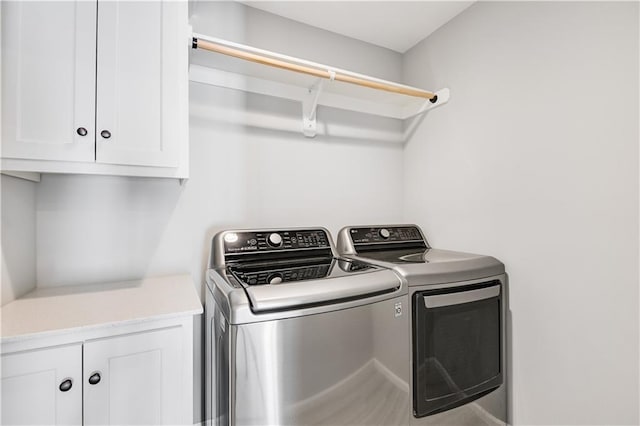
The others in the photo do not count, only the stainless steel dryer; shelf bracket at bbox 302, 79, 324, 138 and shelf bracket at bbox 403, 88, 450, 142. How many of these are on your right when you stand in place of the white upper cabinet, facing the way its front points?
0

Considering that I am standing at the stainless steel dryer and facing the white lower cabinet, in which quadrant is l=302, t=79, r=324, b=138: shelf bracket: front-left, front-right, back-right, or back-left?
front-right

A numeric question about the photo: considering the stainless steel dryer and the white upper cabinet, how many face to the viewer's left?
0

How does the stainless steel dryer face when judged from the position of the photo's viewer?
facing the viewer and to the right of the viewer

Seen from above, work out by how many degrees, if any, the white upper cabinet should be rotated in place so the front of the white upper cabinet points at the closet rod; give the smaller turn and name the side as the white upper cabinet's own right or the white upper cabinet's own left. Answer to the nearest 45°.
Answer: approximately 90° to the white upper cabinet's own left

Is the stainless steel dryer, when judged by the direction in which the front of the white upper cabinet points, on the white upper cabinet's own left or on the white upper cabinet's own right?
on the white upper cabinet's own left

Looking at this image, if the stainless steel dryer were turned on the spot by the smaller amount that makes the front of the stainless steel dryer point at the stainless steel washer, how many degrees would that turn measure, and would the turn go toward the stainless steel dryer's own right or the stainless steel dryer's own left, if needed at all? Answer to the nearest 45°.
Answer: approximately 90° to the stainless steel dryer's own right

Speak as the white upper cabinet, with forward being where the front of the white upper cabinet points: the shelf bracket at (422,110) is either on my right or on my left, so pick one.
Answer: on my left

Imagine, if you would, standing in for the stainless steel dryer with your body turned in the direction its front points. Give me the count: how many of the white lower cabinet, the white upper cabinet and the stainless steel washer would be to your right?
3

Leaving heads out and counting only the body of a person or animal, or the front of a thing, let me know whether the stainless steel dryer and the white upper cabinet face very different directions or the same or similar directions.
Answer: same or similar directions

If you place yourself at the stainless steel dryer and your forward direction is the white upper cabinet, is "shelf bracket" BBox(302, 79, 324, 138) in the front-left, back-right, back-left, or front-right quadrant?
front-right

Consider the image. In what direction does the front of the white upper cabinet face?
toward the camera
